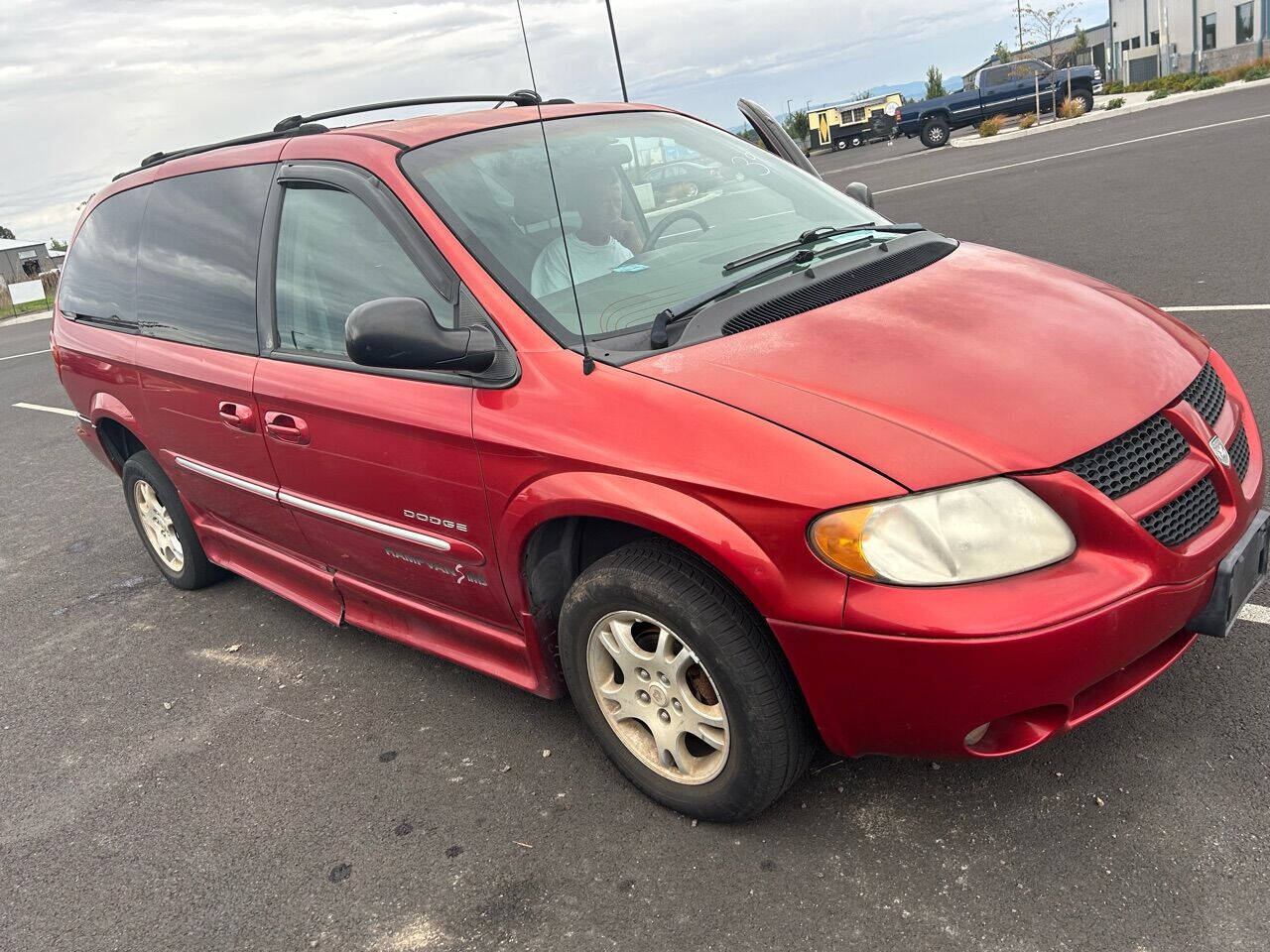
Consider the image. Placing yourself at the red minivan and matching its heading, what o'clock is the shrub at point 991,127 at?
The shrub is roughly at 8 o'clock from the red minivan.

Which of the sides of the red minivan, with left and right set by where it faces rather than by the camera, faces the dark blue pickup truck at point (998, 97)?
left

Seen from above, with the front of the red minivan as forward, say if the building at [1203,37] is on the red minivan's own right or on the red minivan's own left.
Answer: on the red minivan's own left

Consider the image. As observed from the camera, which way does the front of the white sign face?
facing the viewer

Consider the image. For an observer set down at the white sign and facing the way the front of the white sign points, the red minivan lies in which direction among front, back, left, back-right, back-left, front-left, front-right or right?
front

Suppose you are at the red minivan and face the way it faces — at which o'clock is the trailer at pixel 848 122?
The trailer is roughly at 8 o'clock from the red minivan.

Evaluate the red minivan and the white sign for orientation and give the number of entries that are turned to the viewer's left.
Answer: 0

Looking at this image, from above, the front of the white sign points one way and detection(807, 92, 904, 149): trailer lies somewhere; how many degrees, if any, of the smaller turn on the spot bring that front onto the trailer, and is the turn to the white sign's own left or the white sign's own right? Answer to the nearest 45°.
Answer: approximately 90° to the white sign's own left

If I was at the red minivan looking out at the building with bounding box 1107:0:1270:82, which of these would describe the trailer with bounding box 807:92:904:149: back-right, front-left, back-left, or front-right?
front-left

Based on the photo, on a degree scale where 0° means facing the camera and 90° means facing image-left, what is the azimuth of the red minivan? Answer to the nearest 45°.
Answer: approximately 315°

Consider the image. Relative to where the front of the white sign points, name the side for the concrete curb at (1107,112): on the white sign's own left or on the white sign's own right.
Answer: on the white sign's own left

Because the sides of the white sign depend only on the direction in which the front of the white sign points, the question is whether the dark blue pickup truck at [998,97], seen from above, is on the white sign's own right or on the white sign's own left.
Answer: on the white sign's own left
